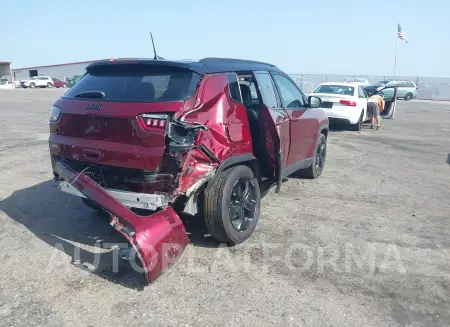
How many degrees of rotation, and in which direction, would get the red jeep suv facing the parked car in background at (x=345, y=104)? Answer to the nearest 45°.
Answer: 0° — it already faces it

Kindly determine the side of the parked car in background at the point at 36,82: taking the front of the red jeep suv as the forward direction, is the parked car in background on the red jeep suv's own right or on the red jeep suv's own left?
on the red jeep suv's own left

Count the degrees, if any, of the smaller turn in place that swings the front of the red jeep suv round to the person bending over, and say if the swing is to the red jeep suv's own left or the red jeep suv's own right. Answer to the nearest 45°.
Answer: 0° — it already faces them

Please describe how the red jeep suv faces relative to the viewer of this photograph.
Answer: facing away from the viewer and to the right of the viewer

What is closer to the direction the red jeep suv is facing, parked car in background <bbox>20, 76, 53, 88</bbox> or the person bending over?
the person bending over
